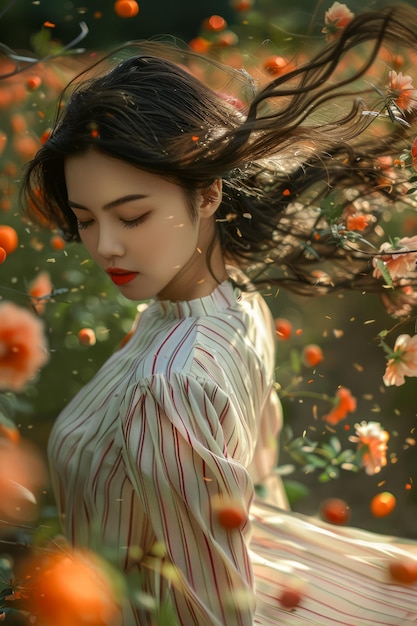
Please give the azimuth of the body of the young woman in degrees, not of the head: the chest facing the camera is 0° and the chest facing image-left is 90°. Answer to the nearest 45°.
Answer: approximately 90°
